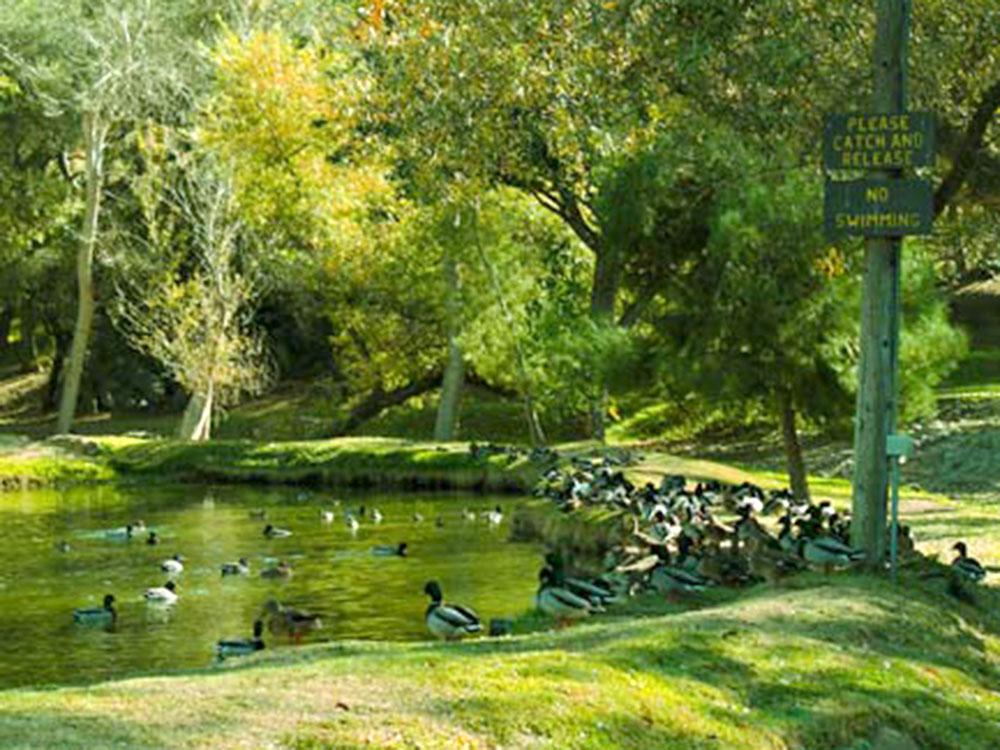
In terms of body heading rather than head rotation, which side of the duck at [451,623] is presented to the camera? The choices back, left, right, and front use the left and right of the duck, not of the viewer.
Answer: left

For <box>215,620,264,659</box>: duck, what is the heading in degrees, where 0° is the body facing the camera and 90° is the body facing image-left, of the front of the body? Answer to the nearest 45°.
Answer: approximately 270°

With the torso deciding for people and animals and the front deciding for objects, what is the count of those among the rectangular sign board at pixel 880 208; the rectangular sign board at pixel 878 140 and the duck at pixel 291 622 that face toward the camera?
2

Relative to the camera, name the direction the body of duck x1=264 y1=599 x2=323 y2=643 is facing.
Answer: to the viewer's left

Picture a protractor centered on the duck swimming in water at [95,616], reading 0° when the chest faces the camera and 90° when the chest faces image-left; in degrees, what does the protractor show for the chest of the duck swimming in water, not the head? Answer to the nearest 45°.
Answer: approximately 270°

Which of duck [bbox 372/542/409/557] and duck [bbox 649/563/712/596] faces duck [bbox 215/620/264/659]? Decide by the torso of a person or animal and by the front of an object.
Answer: duck [bbox 649/563/712/596]

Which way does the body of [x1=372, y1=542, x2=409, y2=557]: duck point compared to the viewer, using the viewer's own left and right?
facing to the right of the viewer

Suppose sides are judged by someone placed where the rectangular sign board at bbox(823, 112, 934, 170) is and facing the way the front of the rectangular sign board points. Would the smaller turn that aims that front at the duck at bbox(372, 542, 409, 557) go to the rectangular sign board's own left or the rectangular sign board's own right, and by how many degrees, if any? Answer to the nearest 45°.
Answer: approximately 135° to the rectangular sign board's own right

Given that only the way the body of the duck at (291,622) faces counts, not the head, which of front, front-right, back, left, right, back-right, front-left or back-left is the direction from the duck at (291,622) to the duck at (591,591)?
back-left

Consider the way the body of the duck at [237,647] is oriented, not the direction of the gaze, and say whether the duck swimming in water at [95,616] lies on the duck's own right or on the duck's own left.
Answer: on the duck's own left

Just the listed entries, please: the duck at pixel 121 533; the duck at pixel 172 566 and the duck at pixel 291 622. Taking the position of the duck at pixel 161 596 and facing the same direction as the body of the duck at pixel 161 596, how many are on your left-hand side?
2
